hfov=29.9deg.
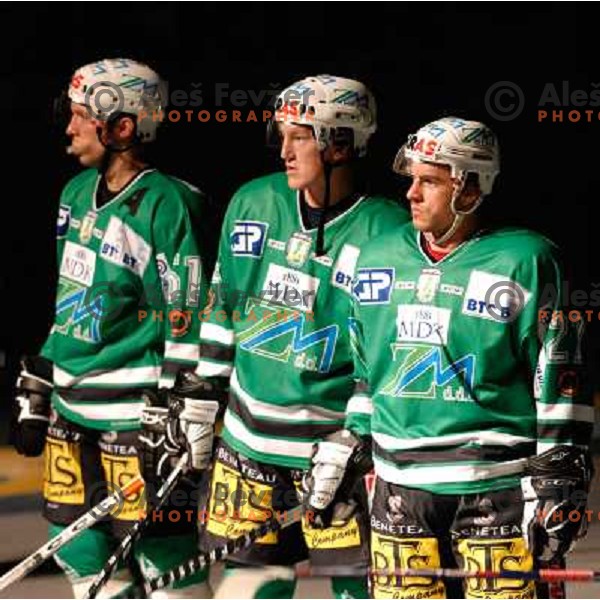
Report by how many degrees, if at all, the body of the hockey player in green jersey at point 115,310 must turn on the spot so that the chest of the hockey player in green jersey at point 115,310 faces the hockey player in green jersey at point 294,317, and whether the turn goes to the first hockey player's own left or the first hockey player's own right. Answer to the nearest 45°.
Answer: approximately 90° to the first hockey player's own left

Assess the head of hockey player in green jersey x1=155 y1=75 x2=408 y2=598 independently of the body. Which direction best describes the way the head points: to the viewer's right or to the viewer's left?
to the viewer's left

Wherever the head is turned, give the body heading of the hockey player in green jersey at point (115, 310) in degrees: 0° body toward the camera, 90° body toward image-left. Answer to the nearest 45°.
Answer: approximately 45°

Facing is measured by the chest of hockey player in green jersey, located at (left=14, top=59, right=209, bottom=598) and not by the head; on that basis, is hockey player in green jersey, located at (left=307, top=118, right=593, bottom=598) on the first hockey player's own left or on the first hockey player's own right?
on the first hockey player's own left

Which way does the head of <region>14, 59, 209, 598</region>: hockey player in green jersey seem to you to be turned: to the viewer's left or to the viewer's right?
to the viewer's left

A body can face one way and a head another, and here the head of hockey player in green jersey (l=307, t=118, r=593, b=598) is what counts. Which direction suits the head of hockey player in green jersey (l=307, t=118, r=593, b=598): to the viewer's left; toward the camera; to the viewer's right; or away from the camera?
to the viewer's left
